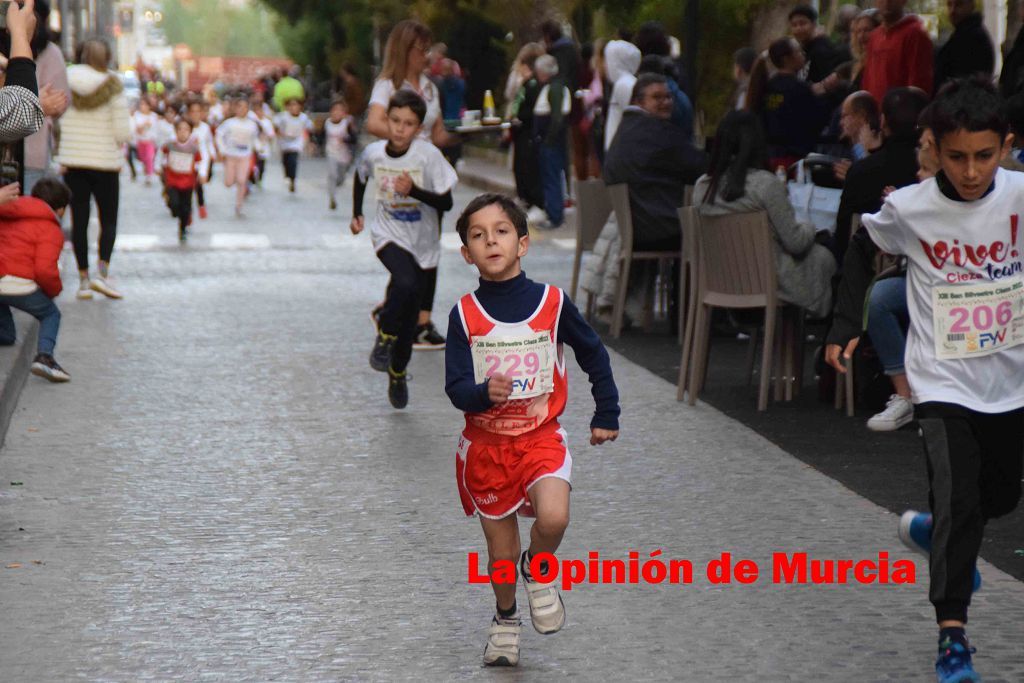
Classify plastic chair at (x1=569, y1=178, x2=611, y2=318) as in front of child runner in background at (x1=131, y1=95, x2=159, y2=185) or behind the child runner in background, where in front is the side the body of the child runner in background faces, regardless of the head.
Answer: in front

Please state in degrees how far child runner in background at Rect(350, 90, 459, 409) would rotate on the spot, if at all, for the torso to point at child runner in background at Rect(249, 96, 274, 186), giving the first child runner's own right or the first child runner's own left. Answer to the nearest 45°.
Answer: approximately 180°

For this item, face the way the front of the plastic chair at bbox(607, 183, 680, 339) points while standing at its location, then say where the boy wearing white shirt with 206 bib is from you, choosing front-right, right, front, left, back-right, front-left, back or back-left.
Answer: right

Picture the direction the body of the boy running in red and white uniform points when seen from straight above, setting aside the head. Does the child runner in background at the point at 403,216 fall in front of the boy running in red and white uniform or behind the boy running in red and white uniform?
behind

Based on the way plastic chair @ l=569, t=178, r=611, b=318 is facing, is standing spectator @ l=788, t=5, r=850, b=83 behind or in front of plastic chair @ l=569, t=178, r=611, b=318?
in front

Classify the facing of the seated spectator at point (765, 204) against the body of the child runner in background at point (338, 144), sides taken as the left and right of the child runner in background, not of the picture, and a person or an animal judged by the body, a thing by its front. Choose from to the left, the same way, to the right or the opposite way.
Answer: the opposite way
